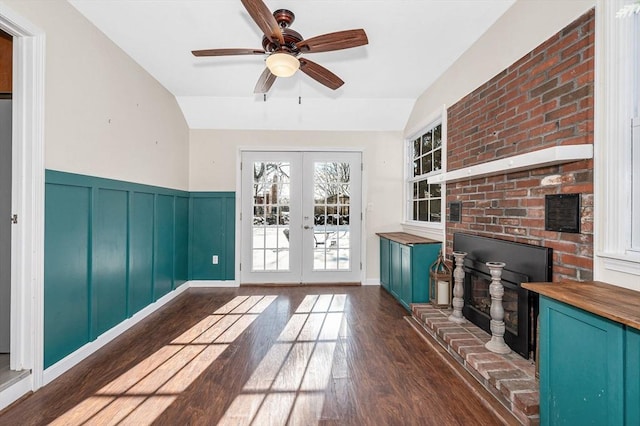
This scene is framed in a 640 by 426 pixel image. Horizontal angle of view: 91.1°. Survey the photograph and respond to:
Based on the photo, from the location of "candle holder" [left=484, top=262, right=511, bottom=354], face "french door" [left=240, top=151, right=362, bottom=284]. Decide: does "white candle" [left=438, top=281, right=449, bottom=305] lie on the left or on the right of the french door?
right

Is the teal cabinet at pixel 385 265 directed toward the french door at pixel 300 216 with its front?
yes

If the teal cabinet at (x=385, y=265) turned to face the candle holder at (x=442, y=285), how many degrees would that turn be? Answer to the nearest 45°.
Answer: approximately 135° to its left

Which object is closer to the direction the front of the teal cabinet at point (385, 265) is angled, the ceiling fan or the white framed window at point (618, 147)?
the ceiling fan

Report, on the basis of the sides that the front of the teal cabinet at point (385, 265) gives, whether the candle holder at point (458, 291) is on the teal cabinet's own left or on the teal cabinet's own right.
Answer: on the teal cabinet's own left

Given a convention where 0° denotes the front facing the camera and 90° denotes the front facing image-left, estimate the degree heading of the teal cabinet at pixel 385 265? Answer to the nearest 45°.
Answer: approximately 90°
